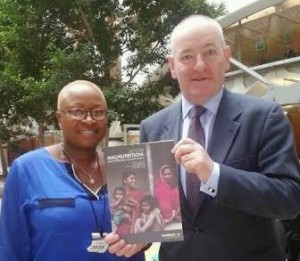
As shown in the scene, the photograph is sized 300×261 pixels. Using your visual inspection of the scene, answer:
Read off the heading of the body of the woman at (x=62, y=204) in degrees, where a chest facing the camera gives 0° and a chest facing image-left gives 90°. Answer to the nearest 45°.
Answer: approximately 315°
